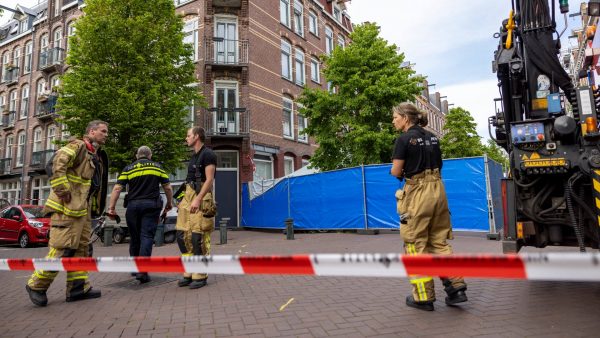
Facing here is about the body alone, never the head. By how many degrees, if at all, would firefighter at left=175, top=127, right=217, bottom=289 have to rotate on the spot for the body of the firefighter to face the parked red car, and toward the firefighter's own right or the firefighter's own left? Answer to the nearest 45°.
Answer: approximately 90° to the firefighter's own right

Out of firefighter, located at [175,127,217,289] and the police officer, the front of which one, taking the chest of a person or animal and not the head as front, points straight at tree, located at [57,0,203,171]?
the police officer

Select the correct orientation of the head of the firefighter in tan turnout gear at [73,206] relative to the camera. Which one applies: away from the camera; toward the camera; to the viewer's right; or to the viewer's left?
to the viewer's right

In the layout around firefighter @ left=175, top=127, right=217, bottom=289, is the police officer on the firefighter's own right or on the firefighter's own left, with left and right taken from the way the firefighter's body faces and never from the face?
on the firefighter's own right

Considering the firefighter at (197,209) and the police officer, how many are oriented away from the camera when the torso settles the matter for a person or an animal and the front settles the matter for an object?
1

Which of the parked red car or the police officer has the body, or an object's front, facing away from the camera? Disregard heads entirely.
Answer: the police officer

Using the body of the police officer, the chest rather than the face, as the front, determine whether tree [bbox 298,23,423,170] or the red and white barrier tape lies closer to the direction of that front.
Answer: the tree

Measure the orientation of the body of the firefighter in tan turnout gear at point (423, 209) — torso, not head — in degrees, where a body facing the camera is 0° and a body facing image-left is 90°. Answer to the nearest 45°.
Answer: approximately 135°

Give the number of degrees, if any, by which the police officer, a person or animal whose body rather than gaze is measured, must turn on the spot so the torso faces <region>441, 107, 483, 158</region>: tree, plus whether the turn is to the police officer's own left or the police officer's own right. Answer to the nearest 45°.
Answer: approximately 45° to the police officer's own right

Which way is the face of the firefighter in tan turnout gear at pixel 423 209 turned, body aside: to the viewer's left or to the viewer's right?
to the viewer's left

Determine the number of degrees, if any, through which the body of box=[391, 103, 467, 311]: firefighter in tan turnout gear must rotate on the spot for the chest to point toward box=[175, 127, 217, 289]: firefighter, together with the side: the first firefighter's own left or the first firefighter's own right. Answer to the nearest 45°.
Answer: approximately 45° to the first firefighter's own left

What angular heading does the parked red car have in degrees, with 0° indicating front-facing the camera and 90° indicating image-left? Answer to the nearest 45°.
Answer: approximately 315°
